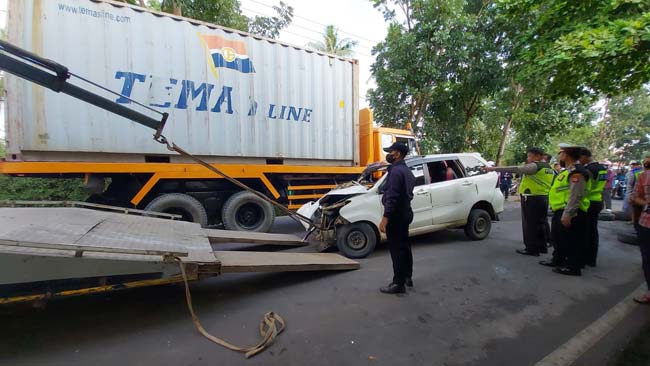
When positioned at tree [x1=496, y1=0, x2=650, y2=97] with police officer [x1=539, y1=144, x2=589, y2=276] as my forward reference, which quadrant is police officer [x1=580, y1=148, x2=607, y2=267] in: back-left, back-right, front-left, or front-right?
front-left

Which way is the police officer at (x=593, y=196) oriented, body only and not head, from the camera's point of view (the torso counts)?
to the viewer's left

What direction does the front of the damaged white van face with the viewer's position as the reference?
facing the viewer and to the left of the viewer

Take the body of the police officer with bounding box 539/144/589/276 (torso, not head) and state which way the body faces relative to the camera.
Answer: to the viewer's left

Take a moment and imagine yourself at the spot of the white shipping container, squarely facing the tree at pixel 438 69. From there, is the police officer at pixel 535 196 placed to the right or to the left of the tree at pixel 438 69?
right

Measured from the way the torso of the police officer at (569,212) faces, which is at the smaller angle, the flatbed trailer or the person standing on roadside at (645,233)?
the flatbed trailer

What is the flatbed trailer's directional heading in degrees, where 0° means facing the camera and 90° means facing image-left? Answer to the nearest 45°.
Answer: approximately 90°

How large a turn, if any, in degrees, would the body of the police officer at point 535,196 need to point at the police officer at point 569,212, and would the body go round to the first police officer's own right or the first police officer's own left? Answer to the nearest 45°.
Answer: approximately 135° to the first police officer's own left

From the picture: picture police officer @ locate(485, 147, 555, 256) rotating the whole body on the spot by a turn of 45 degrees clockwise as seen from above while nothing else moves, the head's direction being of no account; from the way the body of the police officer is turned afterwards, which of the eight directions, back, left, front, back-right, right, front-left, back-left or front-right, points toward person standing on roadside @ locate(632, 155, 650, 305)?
back

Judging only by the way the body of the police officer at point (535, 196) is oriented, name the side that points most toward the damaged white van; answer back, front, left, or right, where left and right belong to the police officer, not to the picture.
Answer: front

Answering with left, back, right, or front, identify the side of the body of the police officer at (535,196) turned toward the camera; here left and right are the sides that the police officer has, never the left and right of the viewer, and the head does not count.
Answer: left

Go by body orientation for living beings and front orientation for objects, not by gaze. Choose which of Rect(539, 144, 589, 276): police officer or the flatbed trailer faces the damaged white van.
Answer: the police officer

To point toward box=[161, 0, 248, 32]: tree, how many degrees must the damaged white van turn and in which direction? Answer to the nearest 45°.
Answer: approximately 45° to its right
